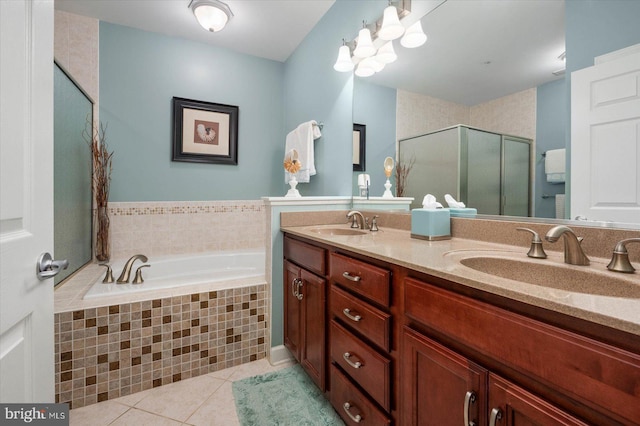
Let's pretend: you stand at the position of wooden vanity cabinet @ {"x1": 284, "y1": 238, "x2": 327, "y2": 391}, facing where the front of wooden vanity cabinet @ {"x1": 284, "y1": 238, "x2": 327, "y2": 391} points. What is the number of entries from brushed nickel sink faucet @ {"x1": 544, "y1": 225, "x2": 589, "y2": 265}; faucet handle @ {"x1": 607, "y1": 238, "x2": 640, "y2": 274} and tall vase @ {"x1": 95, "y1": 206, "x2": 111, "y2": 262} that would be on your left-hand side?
2

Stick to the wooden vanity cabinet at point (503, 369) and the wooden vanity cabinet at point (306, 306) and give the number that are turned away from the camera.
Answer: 0

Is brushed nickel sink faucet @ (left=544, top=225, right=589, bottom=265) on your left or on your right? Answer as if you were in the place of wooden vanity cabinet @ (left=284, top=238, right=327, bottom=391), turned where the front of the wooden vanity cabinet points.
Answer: on your left

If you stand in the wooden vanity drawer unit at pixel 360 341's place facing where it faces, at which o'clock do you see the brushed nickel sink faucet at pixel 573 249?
The brushed nickel sink faucet is roughly at 8 o'clock from the wooden vanity drawer unit.

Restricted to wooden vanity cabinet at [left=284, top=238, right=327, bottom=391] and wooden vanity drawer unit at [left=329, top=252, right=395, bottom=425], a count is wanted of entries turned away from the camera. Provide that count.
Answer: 0

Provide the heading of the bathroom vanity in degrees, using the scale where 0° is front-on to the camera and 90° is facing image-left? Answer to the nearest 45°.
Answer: approximately 45°

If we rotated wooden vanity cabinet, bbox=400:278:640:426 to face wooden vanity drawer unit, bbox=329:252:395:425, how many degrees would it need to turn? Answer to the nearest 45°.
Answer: approximately 90° to its right
